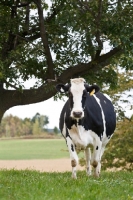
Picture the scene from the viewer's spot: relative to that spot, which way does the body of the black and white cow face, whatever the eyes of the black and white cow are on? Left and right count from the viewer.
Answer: facing the viewer
